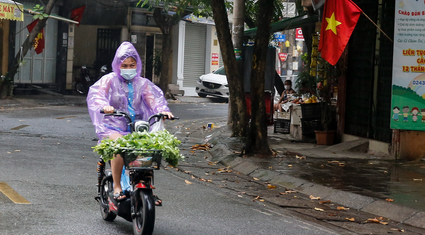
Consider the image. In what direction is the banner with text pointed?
toward the camera

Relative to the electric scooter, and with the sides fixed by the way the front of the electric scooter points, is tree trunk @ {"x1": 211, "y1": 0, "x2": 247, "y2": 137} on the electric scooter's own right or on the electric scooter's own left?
on the electric scooter's own left

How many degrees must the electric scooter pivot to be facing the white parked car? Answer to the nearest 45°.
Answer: approximately 135° to its left

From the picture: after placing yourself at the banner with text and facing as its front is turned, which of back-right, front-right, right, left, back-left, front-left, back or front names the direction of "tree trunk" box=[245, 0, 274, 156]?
right

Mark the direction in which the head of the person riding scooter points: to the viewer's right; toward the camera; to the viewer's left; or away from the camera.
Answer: toward the camera

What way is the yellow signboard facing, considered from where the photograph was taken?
facing the viewer

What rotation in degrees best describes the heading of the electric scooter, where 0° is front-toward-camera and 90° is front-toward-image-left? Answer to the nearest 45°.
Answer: approximately 315°

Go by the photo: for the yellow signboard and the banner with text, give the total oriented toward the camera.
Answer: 2

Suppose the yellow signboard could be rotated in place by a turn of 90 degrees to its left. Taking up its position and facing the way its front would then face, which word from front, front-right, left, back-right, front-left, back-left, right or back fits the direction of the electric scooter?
right
